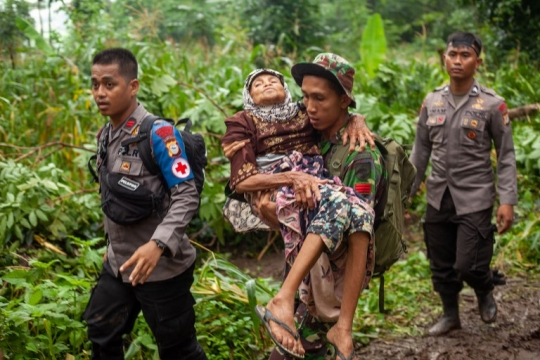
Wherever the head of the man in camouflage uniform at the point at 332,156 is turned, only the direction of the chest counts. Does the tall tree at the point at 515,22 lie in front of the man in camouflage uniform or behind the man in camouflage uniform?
behind

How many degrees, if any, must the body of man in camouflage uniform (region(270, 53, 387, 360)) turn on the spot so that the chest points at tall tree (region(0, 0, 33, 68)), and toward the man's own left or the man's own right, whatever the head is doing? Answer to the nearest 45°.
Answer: approximately 90° to the man's own right

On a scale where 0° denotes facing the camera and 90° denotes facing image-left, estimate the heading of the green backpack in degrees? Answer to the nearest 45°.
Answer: approximately 225°

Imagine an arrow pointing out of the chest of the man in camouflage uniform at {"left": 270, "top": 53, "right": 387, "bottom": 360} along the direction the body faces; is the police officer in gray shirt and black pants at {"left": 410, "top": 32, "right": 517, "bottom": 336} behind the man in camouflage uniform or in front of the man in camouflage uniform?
behind

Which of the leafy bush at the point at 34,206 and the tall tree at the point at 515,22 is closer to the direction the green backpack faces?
the tall tree

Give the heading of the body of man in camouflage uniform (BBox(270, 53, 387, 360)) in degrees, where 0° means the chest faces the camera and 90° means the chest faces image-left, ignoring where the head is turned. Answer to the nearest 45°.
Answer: approximately 45°

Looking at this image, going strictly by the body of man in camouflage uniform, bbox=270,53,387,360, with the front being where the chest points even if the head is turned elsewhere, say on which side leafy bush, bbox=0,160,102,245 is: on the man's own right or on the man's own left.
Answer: on the man's own right

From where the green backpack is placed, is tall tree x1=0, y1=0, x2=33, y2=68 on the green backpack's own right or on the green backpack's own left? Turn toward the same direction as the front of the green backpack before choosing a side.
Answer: on the green backpack's own left
